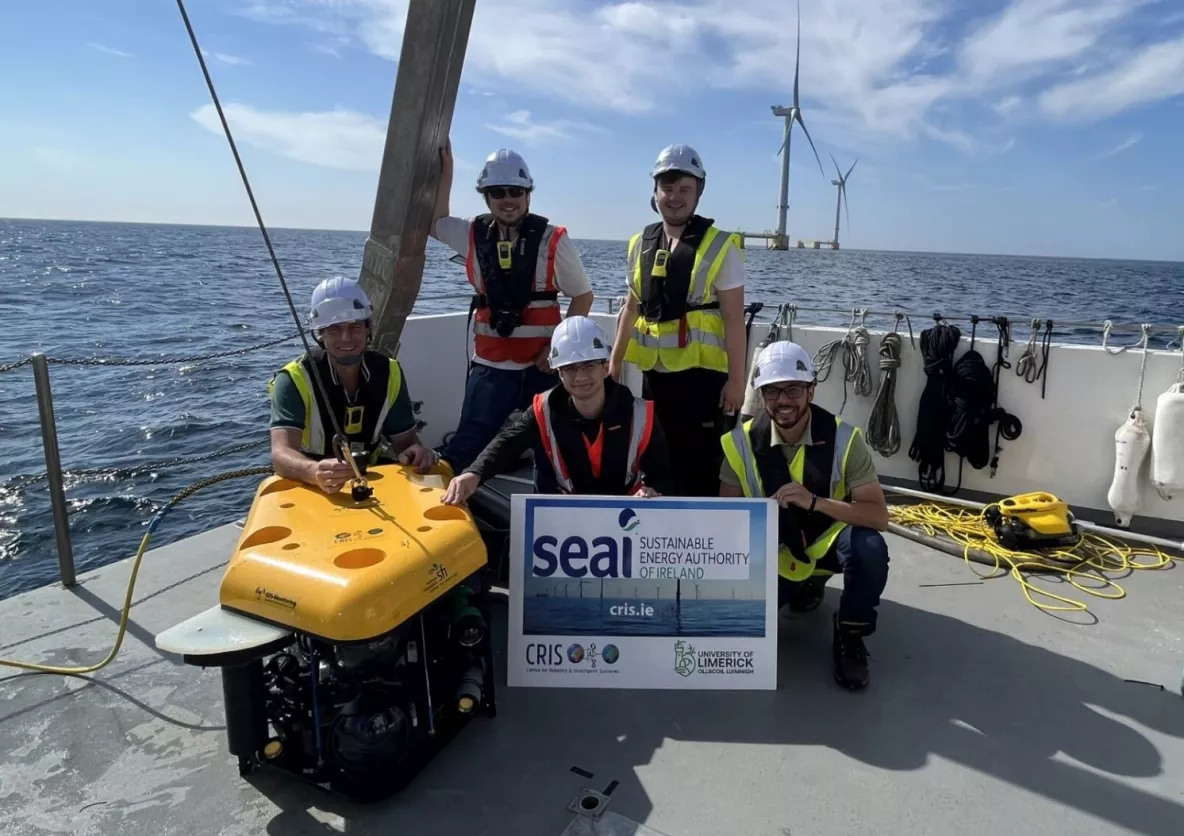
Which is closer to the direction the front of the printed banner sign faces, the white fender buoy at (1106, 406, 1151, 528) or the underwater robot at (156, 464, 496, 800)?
the underwater robot

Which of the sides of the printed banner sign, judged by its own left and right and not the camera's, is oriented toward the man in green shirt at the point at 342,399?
right

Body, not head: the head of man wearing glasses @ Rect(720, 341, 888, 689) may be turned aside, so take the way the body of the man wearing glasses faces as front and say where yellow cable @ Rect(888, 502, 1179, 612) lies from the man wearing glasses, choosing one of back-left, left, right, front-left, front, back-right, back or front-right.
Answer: back-left

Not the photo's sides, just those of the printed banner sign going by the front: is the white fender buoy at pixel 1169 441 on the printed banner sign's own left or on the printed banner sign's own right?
on the printed banner sign's own left

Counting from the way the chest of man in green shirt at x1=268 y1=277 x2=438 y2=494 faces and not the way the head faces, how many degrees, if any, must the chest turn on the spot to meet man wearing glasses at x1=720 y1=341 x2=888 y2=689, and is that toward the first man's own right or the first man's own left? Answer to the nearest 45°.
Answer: approximately 45° to the first man's own left

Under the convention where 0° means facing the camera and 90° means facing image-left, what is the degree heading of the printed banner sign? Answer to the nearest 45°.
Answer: approximately 0°

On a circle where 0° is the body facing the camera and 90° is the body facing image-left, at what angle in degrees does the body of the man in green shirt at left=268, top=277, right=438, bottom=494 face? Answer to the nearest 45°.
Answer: approximately 0°

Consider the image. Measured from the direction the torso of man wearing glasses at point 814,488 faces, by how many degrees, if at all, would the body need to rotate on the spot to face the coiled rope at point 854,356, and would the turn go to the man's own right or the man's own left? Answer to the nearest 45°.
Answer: approximately 180°

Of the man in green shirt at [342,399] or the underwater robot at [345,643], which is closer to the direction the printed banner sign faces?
the underwater robot

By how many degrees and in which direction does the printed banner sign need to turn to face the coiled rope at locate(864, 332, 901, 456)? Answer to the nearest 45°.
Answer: approximately 135° to its left
